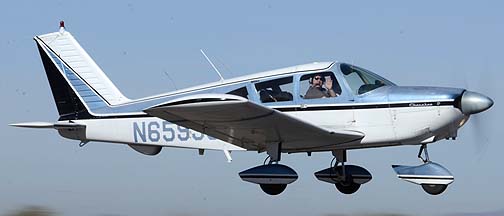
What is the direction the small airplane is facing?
to the viewer's right

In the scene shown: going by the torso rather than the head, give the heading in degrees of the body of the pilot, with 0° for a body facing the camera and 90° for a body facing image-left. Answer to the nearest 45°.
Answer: approximately 315°
